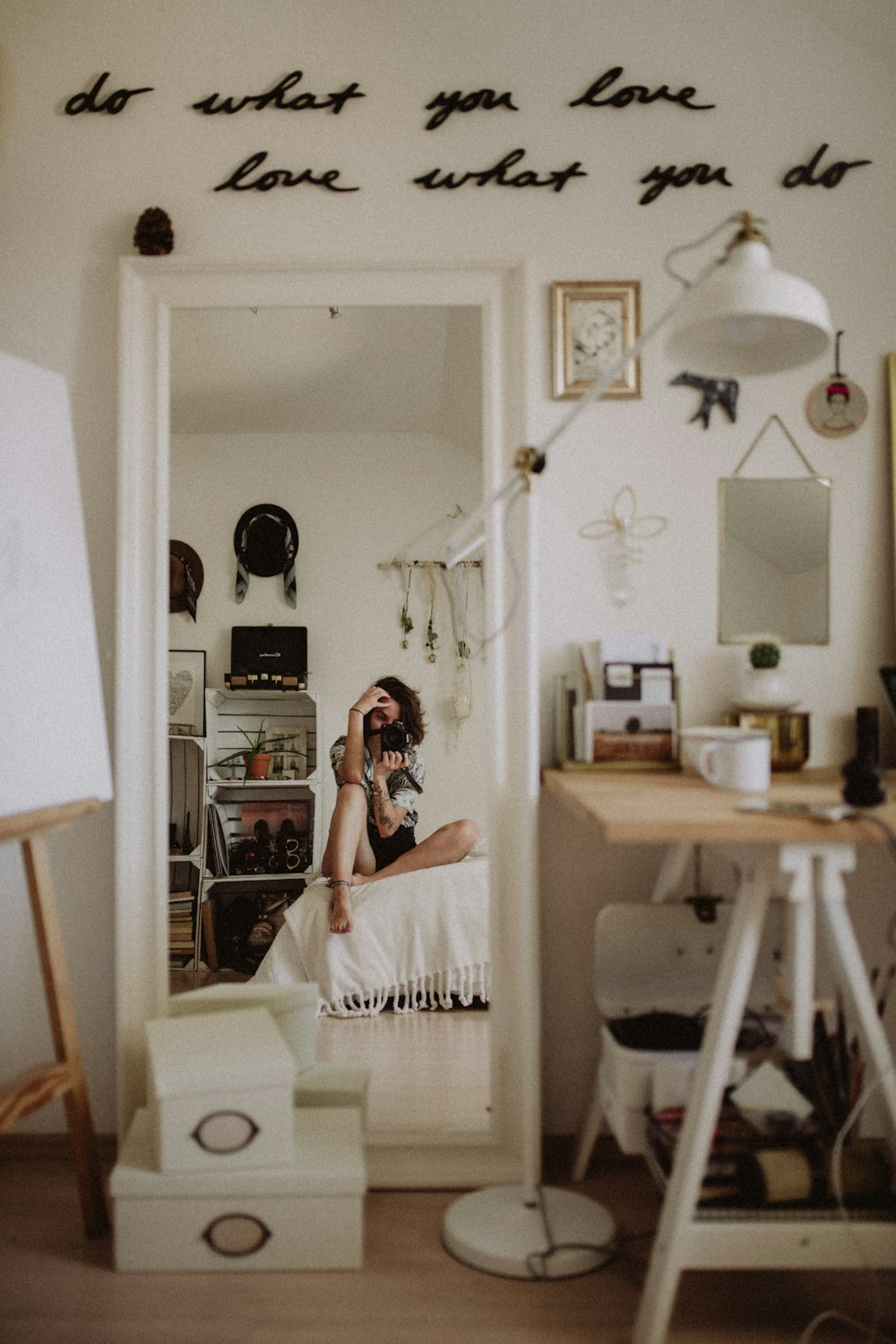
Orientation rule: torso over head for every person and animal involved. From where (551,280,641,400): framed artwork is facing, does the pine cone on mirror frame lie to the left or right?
on its right

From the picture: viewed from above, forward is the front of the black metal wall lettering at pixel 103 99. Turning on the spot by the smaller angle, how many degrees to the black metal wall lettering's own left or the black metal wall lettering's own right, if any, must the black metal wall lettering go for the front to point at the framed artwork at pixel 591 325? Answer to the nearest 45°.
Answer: approximately 90° to the black metal wall lettering's own left

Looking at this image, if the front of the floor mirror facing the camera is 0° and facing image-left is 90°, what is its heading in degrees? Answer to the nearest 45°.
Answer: approximately 0°

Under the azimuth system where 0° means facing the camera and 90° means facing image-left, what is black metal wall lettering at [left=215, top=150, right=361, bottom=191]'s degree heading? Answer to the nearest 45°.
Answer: approximately 0°
